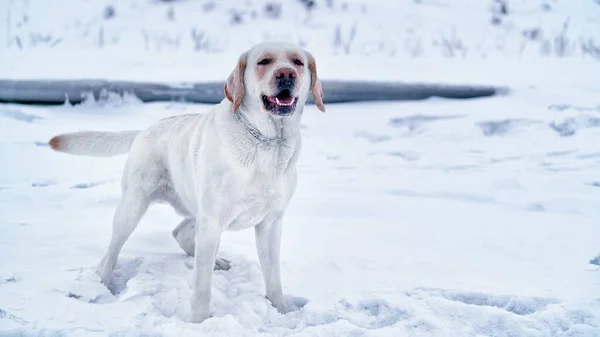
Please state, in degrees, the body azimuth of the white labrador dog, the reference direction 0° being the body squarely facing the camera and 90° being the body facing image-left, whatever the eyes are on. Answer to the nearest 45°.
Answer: approximately 315°
